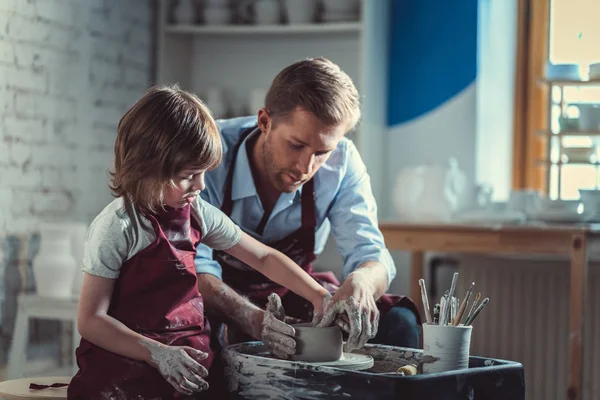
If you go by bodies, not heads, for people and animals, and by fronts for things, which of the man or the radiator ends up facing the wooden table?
the radiator

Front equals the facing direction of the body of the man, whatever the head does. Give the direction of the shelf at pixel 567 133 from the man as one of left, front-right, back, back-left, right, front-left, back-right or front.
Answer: back-left

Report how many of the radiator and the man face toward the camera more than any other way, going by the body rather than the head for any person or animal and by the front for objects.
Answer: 2

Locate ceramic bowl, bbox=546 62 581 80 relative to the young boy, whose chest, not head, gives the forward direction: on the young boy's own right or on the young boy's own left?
on the young boy's own left

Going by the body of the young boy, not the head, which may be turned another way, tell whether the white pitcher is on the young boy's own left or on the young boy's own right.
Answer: on the young boy's own left

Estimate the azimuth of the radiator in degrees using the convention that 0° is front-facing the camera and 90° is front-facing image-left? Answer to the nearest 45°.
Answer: approximately 0°

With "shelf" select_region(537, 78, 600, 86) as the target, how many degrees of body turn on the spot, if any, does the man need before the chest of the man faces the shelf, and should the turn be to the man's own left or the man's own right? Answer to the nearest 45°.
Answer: approximately 135° to the man's own left

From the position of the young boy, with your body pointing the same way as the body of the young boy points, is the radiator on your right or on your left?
on your left

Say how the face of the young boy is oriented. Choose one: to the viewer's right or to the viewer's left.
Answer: to the viewer's right

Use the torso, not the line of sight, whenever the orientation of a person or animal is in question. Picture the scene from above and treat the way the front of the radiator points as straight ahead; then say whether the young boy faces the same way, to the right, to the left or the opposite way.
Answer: to the left

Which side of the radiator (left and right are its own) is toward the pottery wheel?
front

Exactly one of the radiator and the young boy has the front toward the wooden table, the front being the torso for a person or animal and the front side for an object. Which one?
the radiator
